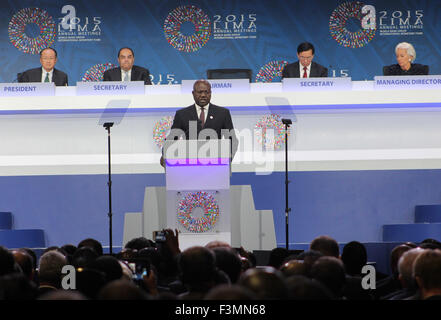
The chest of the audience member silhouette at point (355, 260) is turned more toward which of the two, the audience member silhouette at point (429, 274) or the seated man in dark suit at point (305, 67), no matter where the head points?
the seated man in dark suit

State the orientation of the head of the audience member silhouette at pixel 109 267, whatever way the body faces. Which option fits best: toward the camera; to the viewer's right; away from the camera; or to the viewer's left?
away from the camera

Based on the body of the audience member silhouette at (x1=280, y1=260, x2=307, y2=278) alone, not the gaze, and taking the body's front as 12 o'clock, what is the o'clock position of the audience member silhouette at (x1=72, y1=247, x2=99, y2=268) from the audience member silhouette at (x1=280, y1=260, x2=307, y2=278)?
the audience member silhouette at (x1=72, y1=247, x2=99, y2=268) is roughly at 10 o'clock from the audience member silhouette at (x1=280, y1=260, x2=307, y2=278).

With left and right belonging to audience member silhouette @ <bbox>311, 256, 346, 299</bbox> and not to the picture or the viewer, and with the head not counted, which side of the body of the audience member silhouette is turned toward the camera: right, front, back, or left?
back

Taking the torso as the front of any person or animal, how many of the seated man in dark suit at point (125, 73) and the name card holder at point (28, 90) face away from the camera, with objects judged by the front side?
0

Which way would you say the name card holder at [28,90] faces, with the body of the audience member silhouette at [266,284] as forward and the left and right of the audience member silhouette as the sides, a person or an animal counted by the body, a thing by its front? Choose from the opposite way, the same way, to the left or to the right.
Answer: the opposite way

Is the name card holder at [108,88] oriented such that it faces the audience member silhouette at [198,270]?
yes

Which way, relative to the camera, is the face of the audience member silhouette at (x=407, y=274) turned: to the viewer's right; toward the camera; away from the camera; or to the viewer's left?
away from the camera

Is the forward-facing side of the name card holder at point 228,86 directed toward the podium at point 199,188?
yes

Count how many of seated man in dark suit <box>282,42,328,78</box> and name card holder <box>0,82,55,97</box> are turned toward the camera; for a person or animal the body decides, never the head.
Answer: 2

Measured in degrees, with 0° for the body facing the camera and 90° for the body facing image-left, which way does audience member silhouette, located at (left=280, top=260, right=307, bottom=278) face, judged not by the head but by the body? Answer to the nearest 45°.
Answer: approximately 180°

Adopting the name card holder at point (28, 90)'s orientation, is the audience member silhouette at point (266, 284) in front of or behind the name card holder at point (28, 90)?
in front

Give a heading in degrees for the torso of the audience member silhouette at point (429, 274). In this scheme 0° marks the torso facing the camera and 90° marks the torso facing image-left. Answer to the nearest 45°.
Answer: approximately 180°

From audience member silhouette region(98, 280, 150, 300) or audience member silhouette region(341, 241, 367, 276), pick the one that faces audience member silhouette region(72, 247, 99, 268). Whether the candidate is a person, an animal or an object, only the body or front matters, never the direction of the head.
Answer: audience member silhouette region(98, 280, 150, 300)

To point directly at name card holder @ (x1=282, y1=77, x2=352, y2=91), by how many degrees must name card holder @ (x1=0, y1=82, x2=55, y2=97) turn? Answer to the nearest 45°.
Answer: approximately 90° to its left

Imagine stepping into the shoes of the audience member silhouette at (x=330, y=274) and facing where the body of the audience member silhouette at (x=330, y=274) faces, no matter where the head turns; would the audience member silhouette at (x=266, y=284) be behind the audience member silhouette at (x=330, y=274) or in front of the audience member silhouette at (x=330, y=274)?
behind

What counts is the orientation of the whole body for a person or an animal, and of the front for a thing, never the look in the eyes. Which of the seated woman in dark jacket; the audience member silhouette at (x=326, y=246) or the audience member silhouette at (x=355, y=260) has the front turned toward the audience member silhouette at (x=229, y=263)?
the seated woman in dark jacket
